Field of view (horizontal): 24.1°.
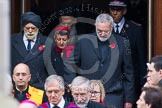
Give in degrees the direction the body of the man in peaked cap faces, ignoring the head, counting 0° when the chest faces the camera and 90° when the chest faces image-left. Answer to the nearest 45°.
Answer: approximately 45°

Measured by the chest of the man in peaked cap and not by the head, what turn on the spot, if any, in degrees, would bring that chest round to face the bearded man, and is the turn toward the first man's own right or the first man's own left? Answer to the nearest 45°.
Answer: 0° — they already face them

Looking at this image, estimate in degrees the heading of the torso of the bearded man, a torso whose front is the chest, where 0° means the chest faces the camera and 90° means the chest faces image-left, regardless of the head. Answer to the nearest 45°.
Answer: approximately 0°

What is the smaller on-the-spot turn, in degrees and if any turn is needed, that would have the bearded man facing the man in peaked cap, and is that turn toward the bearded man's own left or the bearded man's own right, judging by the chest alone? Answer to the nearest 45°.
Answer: approximately 135° to the bearded man's own left
